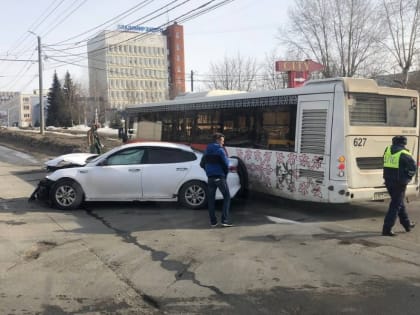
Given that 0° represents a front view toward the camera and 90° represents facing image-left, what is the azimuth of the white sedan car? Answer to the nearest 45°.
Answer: approximately 90°

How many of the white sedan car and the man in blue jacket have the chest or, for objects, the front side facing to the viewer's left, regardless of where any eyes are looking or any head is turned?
1

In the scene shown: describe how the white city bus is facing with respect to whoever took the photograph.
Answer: facing away from the viewer and to the left of the viewer

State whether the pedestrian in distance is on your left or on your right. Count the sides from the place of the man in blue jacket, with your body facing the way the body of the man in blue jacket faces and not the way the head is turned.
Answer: on your left

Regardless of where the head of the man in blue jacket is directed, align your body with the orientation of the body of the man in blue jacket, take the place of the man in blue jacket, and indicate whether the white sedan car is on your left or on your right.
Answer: on your left

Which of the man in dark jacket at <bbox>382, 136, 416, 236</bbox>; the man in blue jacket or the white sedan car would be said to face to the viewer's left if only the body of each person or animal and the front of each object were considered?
the white sedan car

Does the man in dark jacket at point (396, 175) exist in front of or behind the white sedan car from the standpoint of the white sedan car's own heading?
behind
